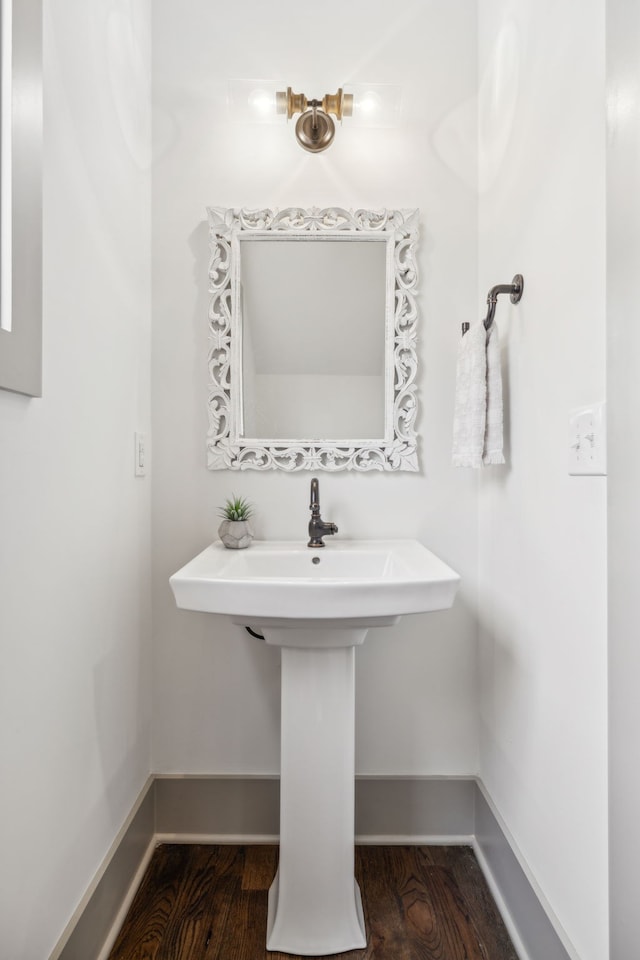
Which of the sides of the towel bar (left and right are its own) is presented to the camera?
left

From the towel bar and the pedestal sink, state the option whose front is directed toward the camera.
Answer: the pedestal sink

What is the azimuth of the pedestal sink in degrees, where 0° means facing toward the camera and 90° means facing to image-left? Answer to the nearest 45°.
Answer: approximately 0°

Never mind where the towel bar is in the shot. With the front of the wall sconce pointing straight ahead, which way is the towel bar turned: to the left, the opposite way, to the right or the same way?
to the right

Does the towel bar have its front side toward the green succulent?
yes

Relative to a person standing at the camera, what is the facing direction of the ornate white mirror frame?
facing the viewer

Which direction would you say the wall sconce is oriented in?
toward the camera

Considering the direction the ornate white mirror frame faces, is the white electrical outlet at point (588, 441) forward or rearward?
forward

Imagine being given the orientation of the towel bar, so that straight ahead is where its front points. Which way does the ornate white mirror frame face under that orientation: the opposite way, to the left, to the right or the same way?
to the left

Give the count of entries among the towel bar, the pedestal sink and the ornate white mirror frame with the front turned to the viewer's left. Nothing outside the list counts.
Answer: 1

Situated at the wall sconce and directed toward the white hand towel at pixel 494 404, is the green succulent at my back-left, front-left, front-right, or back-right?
back-right

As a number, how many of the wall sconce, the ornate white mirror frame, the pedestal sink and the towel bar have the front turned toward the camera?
3

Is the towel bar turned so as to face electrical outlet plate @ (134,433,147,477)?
yes

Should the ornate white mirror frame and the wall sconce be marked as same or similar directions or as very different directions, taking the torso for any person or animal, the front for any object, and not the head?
same or similar directions

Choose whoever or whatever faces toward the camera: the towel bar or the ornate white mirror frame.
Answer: the ornate white mirror frame

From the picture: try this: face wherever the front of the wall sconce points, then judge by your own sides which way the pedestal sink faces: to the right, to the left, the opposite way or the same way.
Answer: the same way

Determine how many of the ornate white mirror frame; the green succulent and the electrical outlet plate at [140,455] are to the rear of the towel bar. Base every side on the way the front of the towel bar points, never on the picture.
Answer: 0
